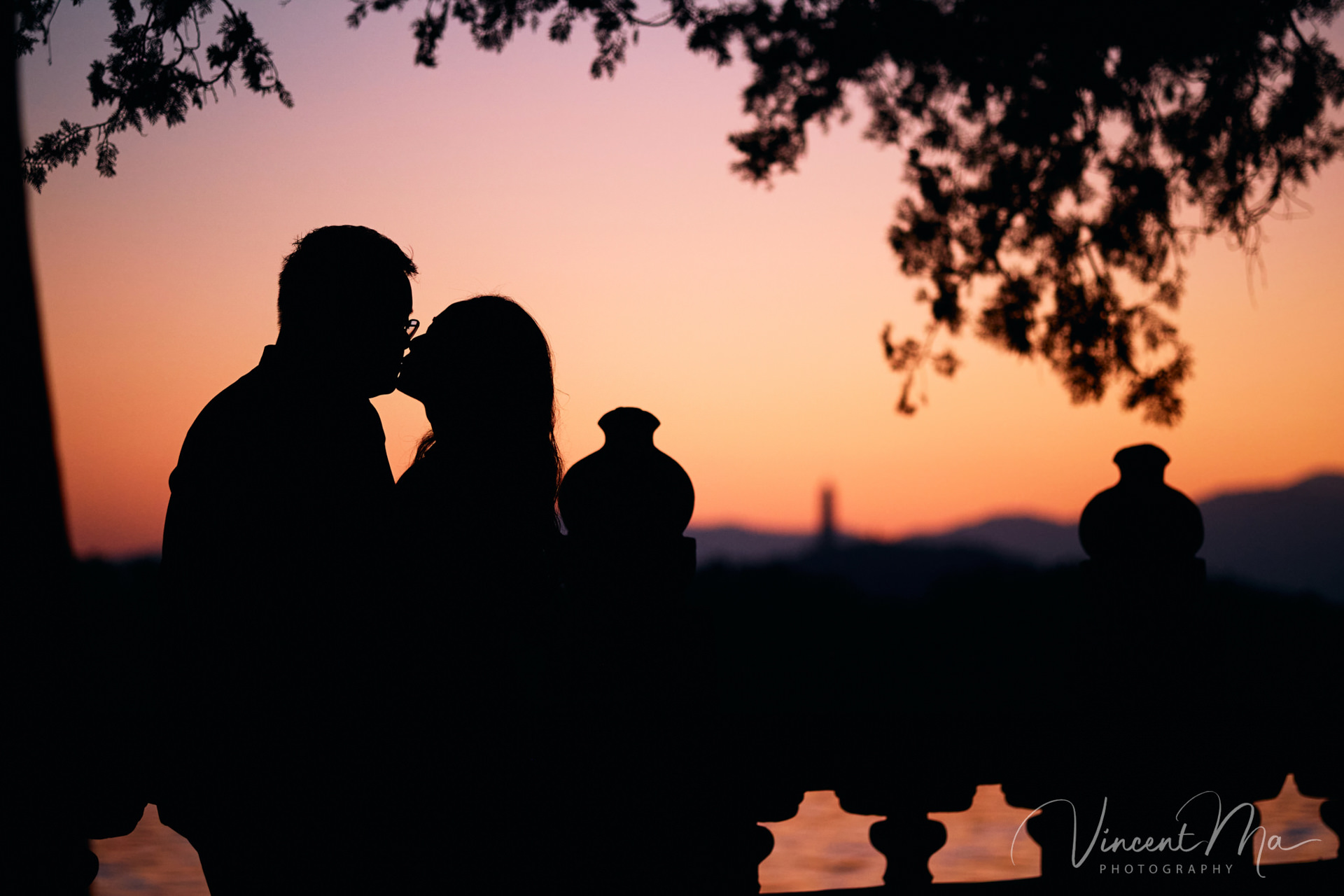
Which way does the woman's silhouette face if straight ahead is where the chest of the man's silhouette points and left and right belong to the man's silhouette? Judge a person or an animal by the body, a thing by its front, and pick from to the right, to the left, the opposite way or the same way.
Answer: the opposite way

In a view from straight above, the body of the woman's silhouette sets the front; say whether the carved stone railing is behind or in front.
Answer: behind

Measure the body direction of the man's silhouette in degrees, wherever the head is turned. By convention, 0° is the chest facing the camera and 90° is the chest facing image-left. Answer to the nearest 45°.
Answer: approximately 270°

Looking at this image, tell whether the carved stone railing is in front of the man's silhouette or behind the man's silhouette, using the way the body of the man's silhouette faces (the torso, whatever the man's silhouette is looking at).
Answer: in front

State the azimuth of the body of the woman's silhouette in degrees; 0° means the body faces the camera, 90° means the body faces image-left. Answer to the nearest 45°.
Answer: approximately 90°

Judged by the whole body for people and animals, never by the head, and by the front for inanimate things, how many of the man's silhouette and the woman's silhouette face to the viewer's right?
1
